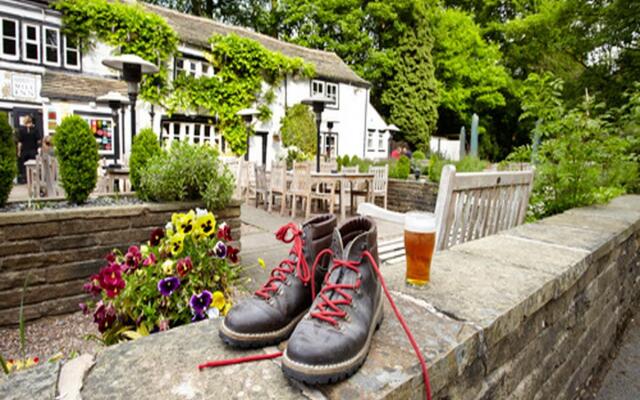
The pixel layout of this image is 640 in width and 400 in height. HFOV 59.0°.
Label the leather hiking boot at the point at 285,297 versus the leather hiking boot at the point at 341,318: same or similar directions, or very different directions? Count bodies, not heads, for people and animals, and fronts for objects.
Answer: same or similar directions

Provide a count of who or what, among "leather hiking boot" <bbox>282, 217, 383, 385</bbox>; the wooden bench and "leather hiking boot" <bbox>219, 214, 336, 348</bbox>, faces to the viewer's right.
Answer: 0

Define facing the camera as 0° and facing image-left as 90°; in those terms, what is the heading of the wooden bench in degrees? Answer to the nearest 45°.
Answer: approximately 135°

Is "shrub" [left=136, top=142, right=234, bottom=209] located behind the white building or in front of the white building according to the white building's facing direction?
in front

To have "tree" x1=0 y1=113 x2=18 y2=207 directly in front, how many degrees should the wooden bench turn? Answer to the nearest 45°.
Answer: approximately 45° to its left

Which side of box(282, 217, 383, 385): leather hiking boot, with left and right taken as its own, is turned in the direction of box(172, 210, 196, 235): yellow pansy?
right

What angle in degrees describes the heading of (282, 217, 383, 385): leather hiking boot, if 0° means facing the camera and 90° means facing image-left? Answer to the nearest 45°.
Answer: approximately 45°

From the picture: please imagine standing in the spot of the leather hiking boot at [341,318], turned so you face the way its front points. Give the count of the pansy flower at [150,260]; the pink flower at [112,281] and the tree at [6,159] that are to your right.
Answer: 3

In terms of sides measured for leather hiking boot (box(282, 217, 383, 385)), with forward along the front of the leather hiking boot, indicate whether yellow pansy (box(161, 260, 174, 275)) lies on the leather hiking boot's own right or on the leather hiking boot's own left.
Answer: on the leather hiking boot's own right
